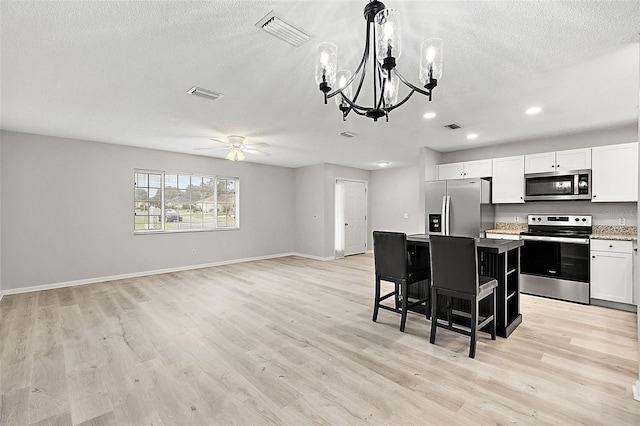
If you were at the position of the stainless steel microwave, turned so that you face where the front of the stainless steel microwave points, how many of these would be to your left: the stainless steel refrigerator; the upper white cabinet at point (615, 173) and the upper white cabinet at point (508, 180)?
1

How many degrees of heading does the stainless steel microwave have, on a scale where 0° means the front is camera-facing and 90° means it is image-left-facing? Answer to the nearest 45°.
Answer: approximately 0°

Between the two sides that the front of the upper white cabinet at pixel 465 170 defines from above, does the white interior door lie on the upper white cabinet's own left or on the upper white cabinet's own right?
on the upper white cabinet's own right

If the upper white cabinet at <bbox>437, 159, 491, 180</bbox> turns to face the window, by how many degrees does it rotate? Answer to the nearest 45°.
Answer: approximately 90° to its right

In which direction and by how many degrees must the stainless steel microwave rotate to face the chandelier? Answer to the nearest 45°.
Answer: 0° — it already faces it

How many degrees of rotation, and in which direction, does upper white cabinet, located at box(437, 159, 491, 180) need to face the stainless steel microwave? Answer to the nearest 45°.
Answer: approximately 90° to its left

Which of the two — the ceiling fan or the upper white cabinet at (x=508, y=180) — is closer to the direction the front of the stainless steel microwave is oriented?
the ceiling fan

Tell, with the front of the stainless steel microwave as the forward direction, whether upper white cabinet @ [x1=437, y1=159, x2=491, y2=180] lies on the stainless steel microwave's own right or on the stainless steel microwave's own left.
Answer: on the stainless steel microwave's own right

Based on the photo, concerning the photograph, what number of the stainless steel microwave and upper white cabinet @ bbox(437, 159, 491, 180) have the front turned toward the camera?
2

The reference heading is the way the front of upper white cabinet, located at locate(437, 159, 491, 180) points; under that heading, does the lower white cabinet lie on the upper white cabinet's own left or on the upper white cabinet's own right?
on the upper white cabinet's own left

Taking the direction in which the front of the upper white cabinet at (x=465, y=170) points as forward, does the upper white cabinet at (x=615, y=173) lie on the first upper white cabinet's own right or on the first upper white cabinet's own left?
on the first upper white cabinet's own left
